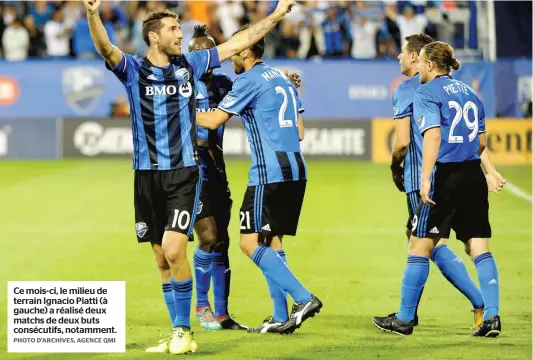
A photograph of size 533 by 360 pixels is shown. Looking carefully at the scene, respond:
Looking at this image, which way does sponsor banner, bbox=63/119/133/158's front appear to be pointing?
toward the camera

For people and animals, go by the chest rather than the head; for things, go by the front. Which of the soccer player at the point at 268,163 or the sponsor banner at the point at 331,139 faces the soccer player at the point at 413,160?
the sponsor banner

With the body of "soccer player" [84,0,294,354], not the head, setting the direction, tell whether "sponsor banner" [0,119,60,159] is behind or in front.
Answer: behind

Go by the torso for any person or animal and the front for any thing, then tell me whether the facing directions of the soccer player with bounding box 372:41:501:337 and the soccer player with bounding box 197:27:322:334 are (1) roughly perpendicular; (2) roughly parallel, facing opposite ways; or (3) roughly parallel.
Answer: roughly parallel

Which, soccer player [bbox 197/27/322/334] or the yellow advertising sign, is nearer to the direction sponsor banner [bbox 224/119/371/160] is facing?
the soccer player

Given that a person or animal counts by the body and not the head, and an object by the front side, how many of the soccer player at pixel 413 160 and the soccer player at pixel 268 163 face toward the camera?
0

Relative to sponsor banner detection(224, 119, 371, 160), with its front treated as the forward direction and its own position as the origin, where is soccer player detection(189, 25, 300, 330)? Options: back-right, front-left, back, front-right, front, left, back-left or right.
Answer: front

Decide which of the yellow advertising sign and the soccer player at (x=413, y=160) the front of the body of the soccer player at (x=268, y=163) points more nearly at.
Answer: the yellow advertising sign

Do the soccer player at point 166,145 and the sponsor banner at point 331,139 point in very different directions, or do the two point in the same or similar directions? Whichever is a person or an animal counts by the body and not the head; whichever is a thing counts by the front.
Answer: same or similar directions

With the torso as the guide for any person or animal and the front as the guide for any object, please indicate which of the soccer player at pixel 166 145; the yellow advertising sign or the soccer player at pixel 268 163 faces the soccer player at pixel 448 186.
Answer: the yellow advertising sign

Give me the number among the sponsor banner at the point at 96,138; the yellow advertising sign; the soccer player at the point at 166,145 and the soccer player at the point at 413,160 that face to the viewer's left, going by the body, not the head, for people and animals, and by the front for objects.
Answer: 1

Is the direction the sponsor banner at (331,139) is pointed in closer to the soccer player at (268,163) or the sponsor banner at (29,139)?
the soccer player

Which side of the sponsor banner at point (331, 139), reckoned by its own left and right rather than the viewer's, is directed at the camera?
front
